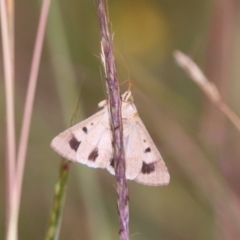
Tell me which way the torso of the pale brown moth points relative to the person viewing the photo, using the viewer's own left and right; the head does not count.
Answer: facing away from the viewer
